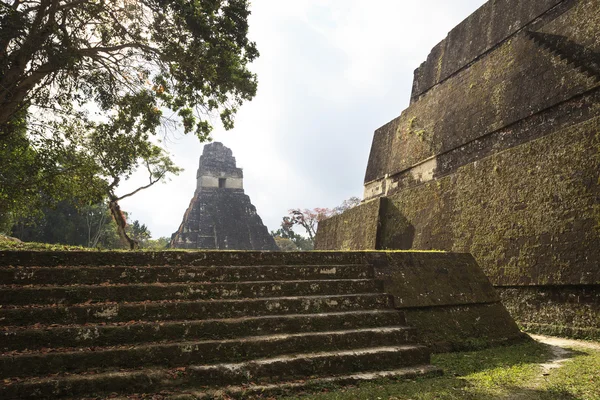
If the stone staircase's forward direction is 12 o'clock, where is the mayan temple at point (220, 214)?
The mayan temple is roughly at 6 o'clock from the stone staircase.

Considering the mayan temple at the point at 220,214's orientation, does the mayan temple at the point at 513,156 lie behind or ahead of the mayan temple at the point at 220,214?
ahead

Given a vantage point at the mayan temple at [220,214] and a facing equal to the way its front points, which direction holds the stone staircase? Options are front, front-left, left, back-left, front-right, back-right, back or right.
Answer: front

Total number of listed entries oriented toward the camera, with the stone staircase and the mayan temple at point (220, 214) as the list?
2

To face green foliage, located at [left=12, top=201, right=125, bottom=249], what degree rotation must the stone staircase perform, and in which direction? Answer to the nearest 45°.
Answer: approximately 135° to its right

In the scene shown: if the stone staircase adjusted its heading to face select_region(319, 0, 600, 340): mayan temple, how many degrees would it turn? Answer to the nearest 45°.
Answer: approximately 135° to its left

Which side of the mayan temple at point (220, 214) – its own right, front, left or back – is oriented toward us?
front
